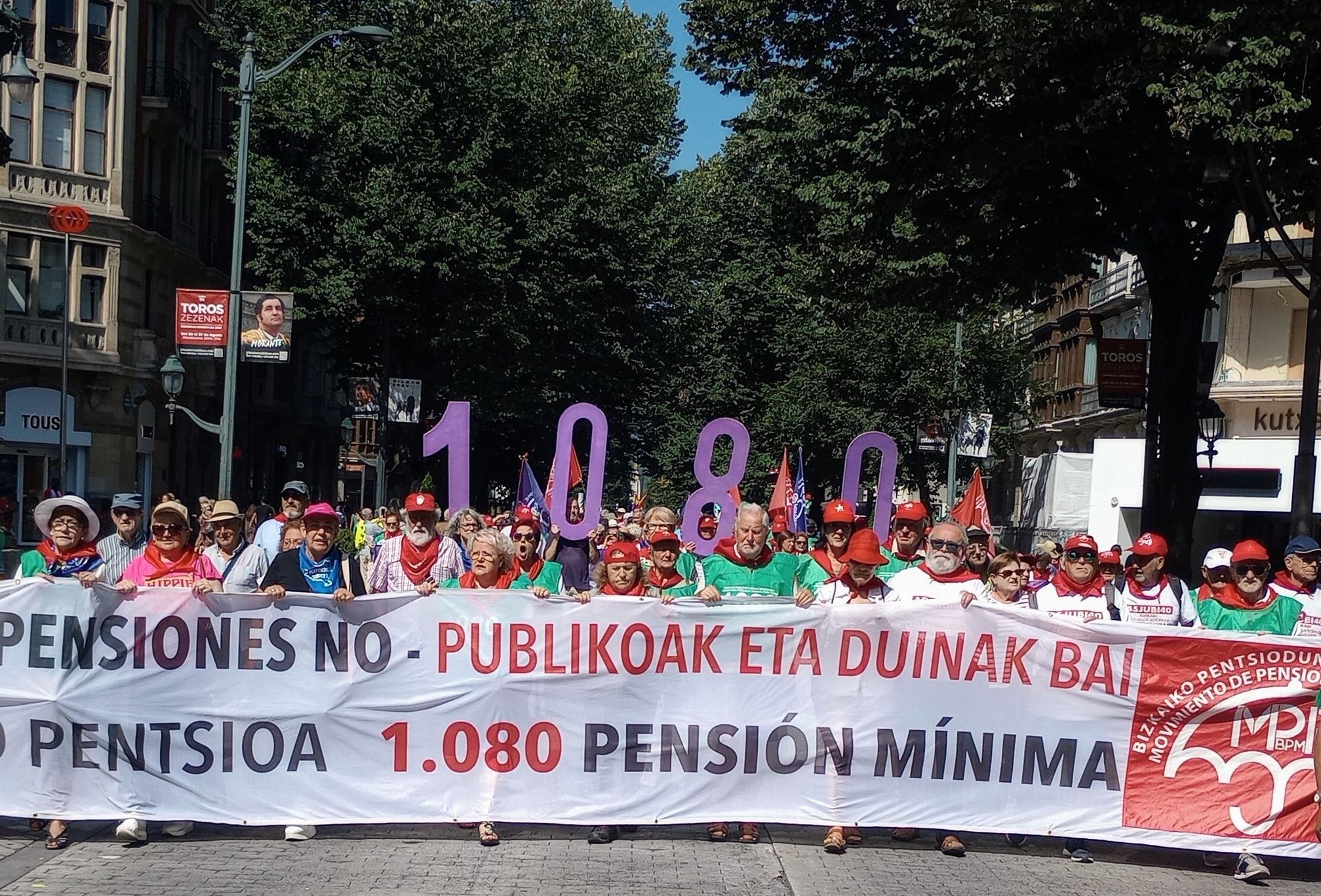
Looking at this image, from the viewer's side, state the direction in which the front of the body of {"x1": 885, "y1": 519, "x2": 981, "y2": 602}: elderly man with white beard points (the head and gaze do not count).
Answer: toward the camera

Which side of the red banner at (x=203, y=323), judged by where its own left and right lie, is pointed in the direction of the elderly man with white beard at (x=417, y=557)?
front

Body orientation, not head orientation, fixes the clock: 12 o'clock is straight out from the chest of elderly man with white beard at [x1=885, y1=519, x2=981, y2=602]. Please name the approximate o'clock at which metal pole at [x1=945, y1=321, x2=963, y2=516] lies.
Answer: The metal pole is roughly at 6 o'clock from the elderly man with white beard.

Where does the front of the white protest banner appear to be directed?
toward the camera

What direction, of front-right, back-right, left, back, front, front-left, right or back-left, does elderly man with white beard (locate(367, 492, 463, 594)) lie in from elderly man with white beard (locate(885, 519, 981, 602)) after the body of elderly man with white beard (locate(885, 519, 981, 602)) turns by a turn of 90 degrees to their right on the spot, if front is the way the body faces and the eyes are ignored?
front

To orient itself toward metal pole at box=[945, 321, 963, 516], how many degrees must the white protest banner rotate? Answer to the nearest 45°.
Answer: approximately 180°

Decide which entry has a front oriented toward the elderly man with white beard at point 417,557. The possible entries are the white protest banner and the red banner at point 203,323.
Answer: the red banner

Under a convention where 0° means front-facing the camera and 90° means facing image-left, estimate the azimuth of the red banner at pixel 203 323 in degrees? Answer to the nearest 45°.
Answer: approximately 0°

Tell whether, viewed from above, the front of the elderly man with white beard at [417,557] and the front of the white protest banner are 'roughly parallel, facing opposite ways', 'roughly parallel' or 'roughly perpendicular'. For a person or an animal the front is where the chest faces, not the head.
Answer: roughly parallel

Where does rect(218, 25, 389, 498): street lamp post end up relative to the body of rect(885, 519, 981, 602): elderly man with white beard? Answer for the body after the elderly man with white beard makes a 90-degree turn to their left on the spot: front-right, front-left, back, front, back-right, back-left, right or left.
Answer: back-left

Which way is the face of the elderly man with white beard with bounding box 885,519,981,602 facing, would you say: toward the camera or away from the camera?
toward the camera

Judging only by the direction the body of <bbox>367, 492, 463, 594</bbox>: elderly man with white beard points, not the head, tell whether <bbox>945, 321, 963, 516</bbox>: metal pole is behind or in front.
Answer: behind

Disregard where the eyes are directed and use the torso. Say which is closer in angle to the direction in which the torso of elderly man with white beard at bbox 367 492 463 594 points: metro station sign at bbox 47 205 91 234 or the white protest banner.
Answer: the white protest banner
